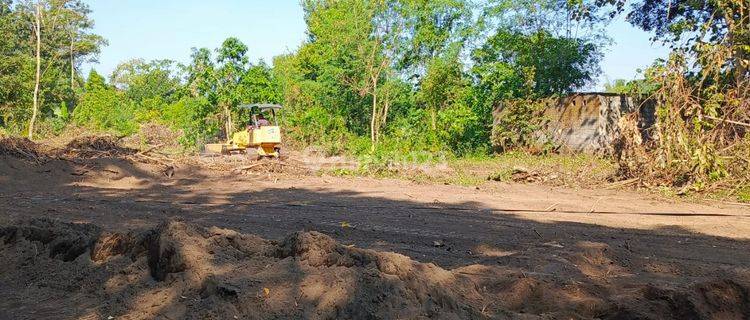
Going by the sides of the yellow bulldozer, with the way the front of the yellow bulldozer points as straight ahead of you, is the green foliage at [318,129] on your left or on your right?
on your right

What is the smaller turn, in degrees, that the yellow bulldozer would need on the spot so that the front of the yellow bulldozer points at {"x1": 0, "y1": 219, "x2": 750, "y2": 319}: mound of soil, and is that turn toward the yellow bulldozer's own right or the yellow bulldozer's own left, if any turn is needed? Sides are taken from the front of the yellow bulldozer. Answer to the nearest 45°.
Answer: approximately 90° to the yellow bulldozer's own left

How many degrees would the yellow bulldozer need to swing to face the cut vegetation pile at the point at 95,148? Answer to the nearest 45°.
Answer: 0° — it already faces it

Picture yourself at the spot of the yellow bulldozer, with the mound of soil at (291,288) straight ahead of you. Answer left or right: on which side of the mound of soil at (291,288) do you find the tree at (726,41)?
left

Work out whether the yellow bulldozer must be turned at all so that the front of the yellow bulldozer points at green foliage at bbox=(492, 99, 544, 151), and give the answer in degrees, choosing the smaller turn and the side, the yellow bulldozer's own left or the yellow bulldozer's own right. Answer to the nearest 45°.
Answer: approximately 180°

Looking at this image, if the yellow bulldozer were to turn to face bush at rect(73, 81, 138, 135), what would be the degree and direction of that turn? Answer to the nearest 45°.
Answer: approximately 45° to its right

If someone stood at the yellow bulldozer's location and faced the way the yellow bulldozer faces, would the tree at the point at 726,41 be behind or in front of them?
behind

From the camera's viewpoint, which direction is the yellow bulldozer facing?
to the viewer's left
